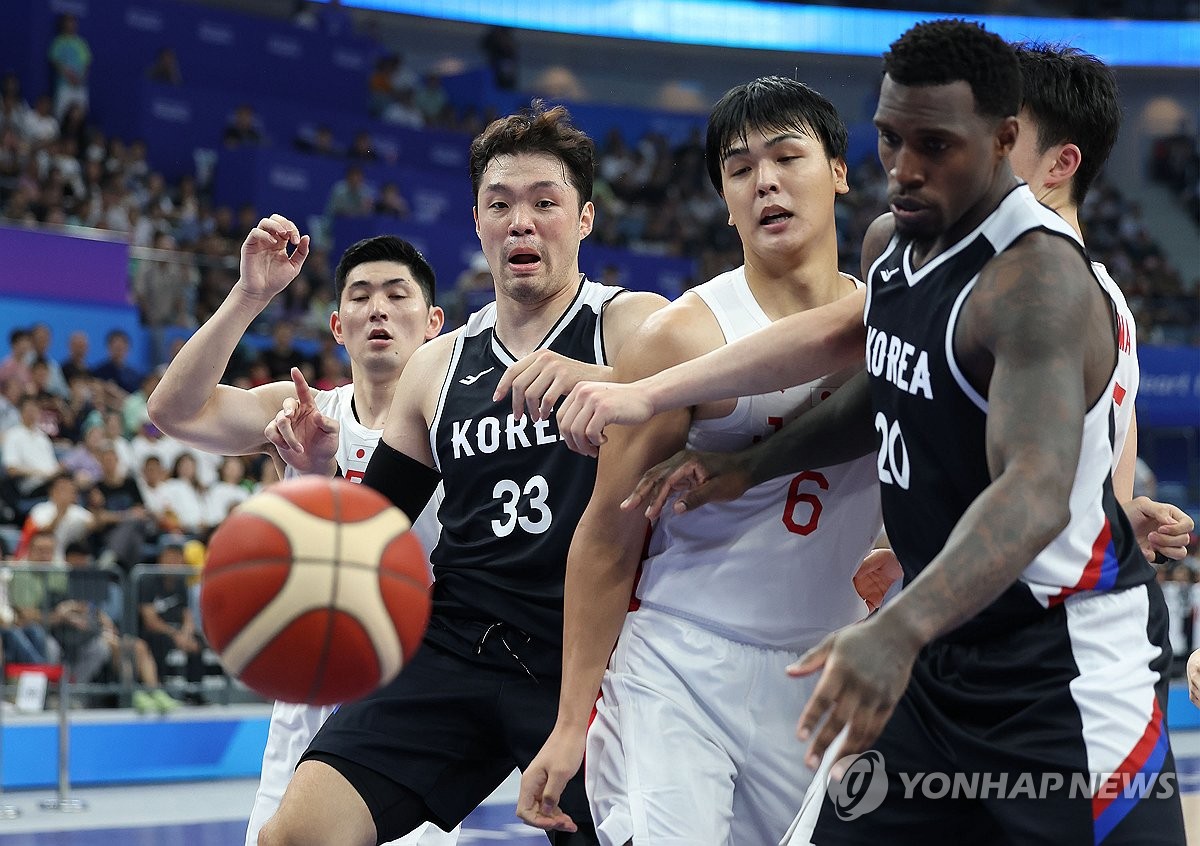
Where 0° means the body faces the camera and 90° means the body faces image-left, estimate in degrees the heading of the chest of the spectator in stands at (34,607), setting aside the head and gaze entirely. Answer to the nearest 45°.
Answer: approximately 315°

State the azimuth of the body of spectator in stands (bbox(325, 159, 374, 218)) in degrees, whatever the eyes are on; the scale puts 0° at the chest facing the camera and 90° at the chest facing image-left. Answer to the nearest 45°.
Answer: approximately 0°

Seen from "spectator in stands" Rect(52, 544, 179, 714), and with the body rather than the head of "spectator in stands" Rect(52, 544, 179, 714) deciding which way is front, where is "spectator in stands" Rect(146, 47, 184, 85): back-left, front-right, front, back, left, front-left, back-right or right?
back-left

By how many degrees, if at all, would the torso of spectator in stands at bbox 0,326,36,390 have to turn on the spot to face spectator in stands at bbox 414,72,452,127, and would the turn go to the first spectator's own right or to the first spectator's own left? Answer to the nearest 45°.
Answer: approximately 90° to the first spectator's own left

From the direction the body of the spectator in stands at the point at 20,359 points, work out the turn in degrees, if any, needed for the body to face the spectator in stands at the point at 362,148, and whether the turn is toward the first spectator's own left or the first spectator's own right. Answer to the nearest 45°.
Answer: approximately 90° to the first spectator's own left

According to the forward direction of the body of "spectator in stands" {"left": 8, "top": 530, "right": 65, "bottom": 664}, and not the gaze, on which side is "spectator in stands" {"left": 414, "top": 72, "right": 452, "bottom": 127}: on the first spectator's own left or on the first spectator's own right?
on the first spectator's own left

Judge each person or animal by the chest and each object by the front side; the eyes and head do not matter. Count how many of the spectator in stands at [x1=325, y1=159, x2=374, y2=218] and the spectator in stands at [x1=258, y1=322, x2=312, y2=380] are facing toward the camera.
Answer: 2
